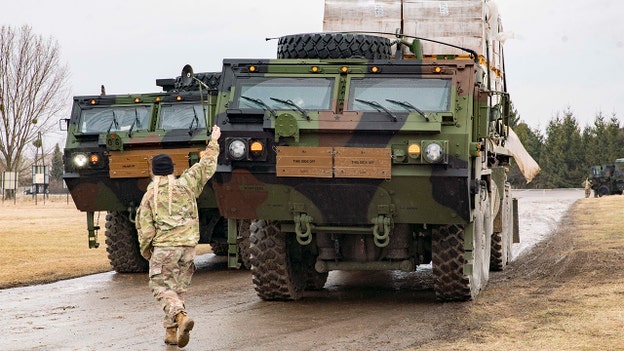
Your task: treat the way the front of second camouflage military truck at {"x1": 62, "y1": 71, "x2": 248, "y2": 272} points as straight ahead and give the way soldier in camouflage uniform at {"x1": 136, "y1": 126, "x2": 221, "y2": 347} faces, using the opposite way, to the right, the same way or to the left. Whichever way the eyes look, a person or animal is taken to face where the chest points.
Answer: the opposite way

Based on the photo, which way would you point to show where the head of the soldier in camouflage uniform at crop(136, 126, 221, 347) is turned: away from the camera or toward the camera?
away from the camera

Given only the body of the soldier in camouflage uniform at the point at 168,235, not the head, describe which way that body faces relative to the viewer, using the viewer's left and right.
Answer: facing away from the viewer

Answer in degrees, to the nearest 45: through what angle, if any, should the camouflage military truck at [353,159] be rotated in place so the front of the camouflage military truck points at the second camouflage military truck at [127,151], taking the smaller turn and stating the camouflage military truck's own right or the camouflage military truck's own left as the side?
approximately 135° to the camouflage military truck's own right

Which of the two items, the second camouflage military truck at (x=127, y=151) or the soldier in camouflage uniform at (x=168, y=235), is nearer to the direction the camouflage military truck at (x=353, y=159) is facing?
the soldier in camouflage uniform

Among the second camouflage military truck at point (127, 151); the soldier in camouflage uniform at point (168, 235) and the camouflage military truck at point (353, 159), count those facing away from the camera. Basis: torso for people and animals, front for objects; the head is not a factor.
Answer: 1

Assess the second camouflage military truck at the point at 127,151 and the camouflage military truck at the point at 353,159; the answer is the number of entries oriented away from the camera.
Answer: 0

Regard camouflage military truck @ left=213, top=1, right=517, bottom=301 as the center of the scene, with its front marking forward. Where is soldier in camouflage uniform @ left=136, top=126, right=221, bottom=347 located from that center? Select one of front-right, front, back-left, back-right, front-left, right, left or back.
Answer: front-right

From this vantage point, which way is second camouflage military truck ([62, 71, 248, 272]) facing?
toward the camera

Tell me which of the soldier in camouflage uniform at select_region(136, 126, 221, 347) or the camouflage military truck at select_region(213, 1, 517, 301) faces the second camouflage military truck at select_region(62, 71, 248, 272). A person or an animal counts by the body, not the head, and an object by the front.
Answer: the soldier in camouflage uniform

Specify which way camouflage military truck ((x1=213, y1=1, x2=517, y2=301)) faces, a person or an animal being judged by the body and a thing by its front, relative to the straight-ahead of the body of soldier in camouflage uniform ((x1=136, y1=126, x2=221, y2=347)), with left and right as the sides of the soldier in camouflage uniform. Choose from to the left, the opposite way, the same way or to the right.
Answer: the opposite way

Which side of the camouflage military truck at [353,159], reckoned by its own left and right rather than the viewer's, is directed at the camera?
front

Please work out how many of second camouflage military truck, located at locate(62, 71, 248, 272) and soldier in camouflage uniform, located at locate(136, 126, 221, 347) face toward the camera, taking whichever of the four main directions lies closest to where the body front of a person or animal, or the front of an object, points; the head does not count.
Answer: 1

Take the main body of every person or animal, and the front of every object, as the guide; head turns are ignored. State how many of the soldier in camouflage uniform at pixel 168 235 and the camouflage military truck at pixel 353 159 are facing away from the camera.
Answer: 1

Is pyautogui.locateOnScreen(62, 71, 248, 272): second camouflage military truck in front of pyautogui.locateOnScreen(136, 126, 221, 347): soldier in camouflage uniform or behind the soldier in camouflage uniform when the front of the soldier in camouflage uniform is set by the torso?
in front
